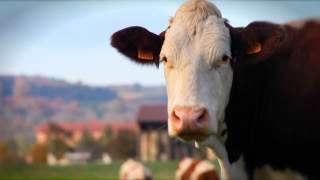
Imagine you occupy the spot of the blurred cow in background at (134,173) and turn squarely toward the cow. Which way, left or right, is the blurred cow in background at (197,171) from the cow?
left

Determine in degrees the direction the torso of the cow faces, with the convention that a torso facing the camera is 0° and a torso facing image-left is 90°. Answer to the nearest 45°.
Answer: approximately 45°

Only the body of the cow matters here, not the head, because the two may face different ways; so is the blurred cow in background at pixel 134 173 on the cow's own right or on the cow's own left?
on the cow's own right

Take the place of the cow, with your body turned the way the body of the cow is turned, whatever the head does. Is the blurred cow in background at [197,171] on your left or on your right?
on your right
